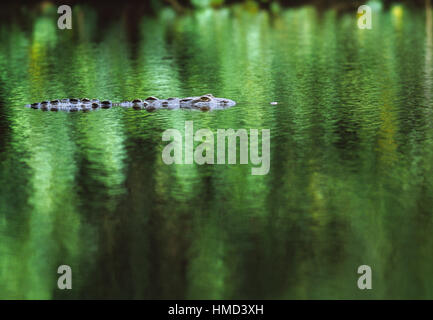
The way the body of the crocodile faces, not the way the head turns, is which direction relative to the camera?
to the viewer's right
